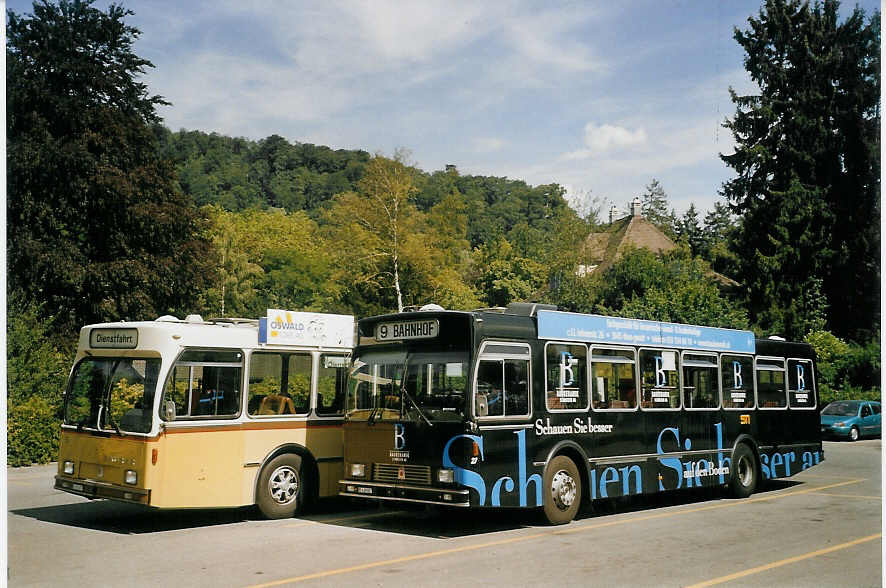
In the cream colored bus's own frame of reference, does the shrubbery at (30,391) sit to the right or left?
on its right

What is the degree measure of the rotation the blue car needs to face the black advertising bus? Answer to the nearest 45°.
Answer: approximately 45° to its left

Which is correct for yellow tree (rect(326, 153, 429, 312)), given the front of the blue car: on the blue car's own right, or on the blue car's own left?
on the blue car's own right

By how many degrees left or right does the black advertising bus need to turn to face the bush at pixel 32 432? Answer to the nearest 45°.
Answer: approximately 90° to its right

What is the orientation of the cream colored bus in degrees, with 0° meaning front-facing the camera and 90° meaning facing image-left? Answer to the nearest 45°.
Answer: approximately 45°

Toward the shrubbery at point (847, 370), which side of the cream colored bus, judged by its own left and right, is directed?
back

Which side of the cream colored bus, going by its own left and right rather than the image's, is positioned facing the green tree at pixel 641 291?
back

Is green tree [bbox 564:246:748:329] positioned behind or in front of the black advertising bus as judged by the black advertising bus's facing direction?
behind

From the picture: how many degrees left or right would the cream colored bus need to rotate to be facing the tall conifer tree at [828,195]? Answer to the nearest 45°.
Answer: approximately 180°

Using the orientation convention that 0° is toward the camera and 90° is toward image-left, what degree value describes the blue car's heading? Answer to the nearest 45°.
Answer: approximately 45°
